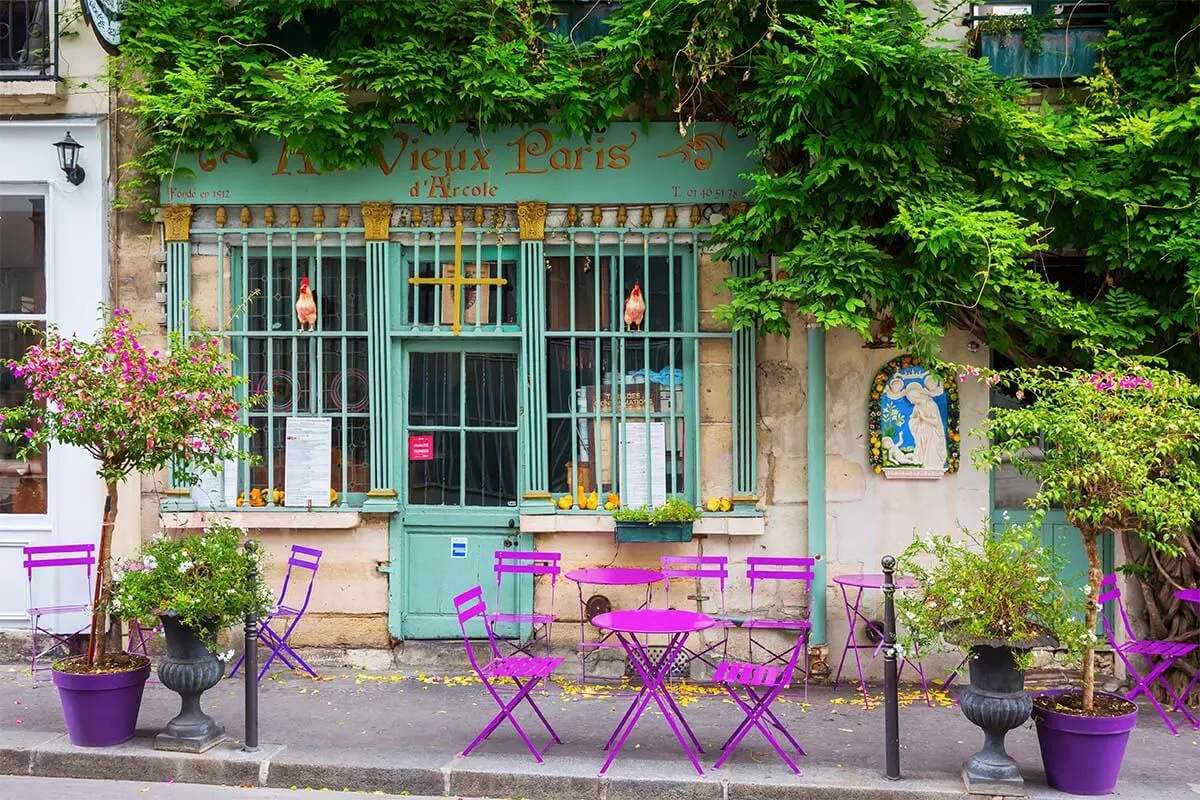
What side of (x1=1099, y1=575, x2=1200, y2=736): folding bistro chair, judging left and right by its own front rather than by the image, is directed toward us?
right

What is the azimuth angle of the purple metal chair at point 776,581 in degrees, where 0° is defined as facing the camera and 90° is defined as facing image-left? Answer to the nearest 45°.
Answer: approximately 0°

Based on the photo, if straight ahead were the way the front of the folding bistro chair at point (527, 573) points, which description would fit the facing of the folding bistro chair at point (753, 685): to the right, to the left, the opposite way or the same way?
to the right

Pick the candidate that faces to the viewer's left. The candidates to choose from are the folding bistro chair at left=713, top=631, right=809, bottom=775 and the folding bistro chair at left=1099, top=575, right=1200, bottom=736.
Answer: the folding bistro chair at left=713, top=631, right=809, bottom=775

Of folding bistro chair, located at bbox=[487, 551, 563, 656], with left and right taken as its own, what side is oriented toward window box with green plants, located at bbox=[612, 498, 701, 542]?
left

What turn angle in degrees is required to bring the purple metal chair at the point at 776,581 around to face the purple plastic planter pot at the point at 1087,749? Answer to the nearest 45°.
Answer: approximately 45° to its left

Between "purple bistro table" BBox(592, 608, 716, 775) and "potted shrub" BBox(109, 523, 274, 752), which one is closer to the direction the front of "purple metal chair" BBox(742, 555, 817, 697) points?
the purple bistro table

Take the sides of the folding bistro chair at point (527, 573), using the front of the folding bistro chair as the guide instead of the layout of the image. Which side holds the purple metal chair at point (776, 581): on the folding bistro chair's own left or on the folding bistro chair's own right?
on the folding bistro chair's own left

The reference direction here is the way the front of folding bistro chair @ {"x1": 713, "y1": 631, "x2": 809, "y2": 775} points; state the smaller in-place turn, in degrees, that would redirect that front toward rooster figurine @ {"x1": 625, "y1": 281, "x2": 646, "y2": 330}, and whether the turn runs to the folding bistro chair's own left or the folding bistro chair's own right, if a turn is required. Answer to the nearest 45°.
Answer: approximately 90° to the folding bistro chair's own right

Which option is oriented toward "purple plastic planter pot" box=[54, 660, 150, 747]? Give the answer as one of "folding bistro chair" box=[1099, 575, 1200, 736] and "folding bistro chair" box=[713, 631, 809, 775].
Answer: "folding bistro chair" box=[713, 631, 809, 775]

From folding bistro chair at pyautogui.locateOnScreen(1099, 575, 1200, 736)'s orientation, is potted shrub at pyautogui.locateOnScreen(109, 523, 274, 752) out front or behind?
behind

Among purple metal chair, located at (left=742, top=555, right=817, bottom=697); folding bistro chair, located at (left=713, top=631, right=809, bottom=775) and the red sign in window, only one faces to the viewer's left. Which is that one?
the folding bistro chair

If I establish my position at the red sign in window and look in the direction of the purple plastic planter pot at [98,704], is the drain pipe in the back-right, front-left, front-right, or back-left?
back-left

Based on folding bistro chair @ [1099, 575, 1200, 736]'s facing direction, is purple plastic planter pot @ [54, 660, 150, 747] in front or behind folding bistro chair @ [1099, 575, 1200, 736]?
behind

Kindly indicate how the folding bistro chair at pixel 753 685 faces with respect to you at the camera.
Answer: facing to the left of the viewer

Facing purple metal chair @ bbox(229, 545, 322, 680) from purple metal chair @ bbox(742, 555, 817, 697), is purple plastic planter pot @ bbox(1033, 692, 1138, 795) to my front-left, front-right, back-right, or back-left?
back-left
